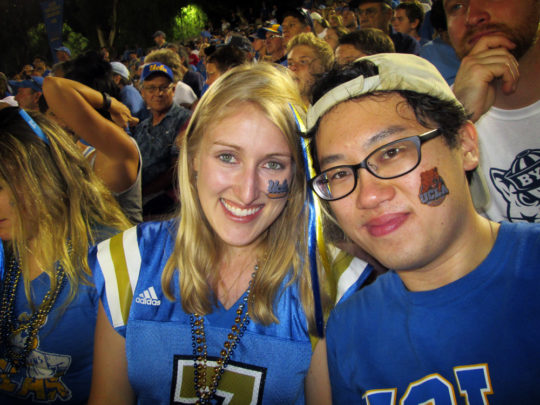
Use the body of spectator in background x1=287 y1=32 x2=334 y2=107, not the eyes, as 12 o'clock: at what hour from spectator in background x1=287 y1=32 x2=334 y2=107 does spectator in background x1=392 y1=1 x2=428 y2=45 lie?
spectator in background x1=392 y1=1 x2=428 y2=45 is roughly at 6 o'clock from spectator in background x1=287 y1=32 x2=334 y2=107.

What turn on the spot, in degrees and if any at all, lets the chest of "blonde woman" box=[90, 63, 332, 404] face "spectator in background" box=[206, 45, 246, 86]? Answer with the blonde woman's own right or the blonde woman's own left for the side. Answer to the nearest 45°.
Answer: approximately 180°

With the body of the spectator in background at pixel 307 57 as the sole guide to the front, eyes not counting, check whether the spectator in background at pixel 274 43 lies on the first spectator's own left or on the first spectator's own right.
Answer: on the first spectator's own right

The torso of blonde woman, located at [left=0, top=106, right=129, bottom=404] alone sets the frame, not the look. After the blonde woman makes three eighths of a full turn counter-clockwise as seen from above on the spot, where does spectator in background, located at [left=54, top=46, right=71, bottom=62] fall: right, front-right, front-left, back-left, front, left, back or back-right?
left
